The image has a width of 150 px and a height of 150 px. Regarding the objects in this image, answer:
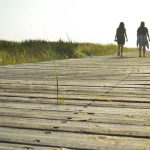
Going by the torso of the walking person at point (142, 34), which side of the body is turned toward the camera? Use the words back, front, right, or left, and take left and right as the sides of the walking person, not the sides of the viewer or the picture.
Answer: back
